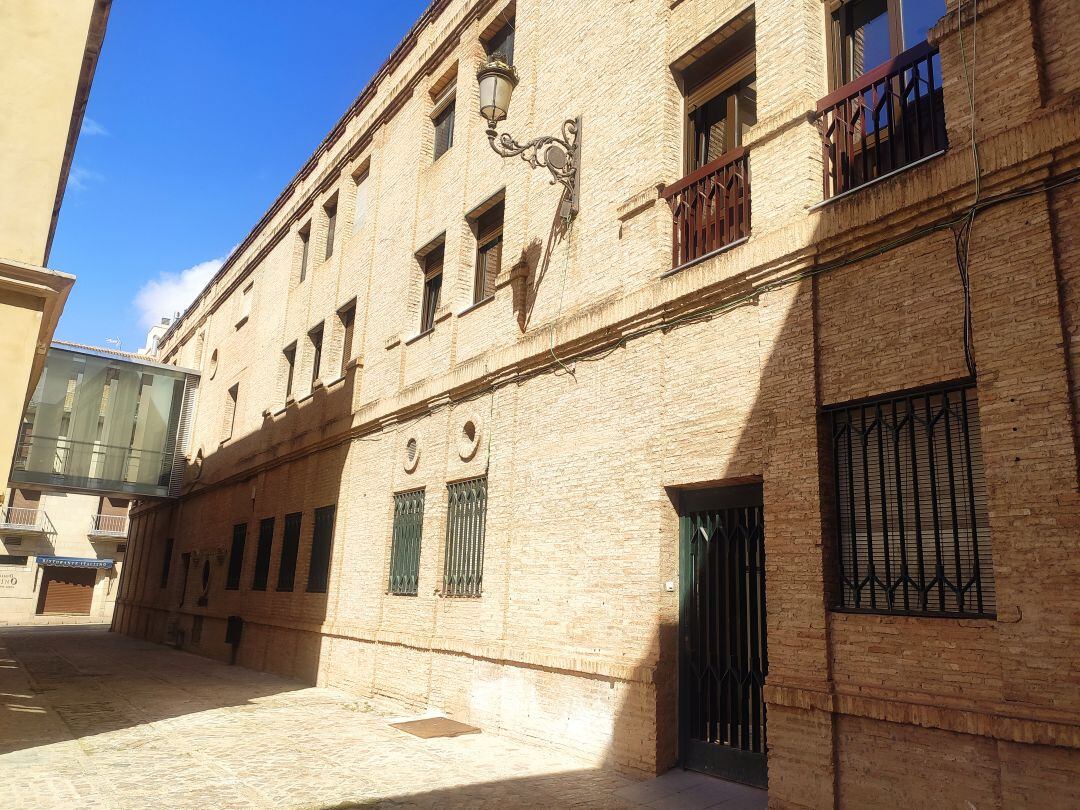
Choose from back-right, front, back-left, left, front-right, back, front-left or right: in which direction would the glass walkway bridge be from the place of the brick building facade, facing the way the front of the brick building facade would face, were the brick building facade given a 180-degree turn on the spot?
left
